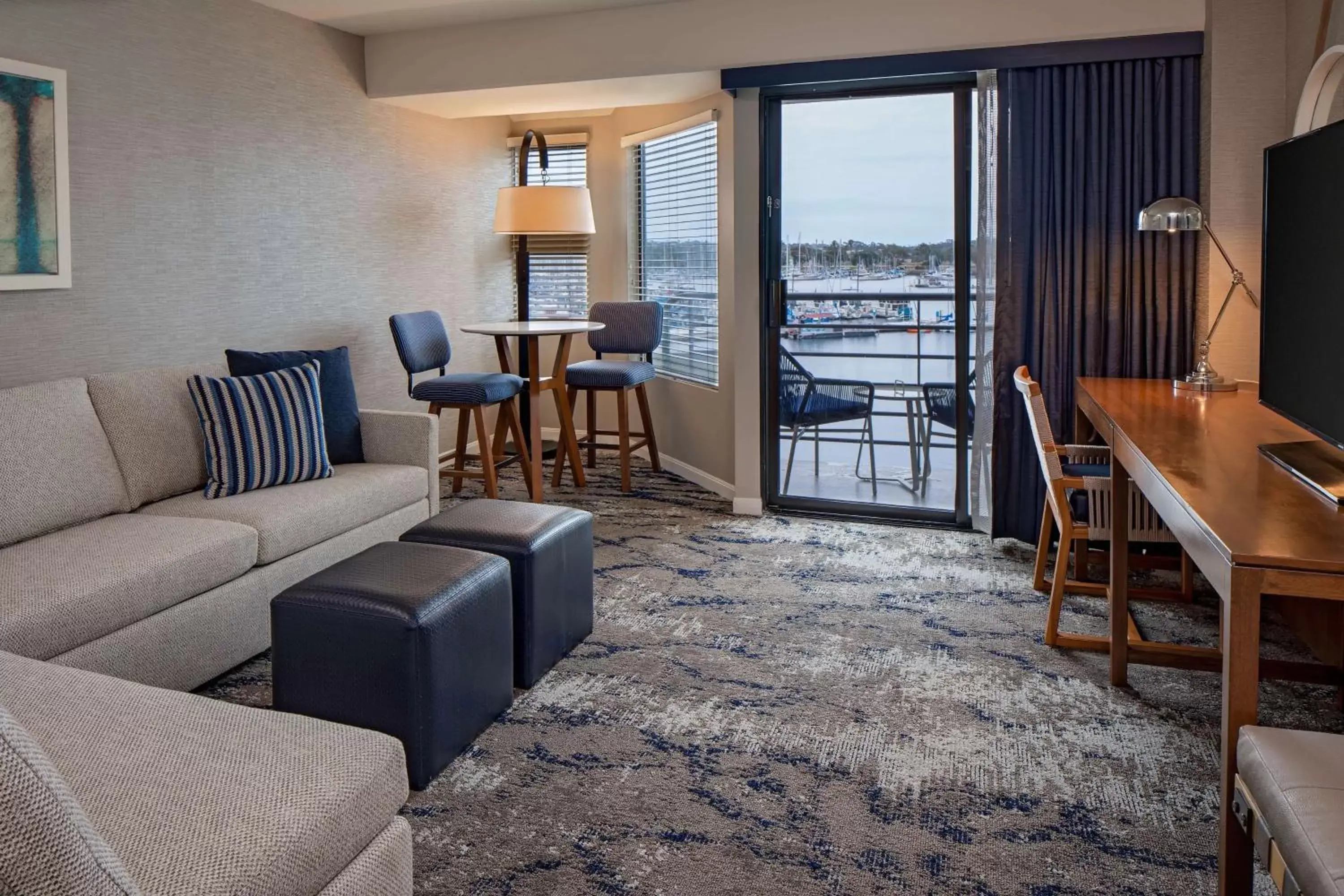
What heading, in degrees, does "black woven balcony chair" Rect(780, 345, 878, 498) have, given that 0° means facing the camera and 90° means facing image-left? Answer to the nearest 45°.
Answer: approximately 270°

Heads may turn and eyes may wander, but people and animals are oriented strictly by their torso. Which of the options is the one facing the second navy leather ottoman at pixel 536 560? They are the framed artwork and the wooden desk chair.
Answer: the framed artwork

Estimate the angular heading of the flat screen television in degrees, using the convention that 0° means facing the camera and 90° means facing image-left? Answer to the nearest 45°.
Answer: approximately 45°

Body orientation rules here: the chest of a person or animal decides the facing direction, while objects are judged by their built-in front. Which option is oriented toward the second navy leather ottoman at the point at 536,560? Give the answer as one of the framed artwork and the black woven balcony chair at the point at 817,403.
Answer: the framed artwork

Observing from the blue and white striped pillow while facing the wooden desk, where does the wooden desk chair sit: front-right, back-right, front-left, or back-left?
front-left

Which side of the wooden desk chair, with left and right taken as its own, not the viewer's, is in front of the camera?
right

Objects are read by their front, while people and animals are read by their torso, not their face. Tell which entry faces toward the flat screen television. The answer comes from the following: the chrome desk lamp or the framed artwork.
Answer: the framed artwork

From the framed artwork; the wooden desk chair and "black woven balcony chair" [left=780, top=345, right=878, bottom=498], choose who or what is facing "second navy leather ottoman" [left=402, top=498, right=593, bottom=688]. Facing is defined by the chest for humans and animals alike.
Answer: the framed artwork

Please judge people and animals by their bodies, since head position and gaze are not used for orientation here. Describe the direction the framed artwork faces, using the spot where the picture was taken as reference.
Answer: facing the viewer and to the right of the viewer

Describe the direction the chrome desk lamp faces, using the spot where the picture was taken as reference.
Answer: facing to the left of the viewer

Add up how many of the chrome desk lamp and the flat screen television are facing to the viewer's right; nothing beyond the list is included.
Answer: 0

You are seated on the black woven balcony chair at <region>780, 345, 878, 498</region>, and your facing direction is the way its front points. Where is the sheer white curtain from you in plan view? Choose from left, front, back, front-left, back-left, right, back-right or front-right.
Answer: front-right
